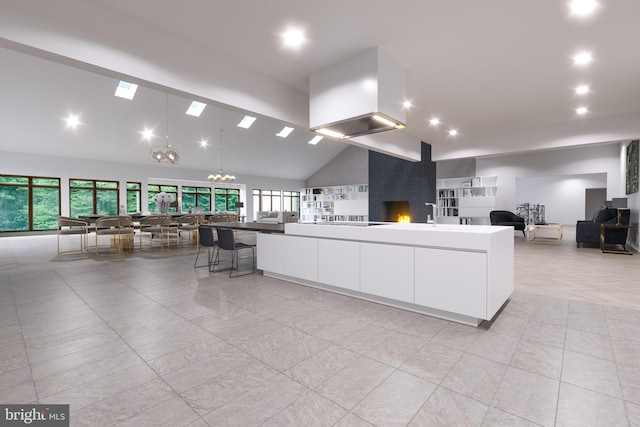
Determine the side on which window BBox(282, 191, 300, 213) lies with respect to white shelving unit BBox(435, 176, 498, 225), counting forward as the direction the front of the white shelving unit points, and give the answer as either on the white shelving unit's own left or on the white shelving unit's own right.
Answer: on the white shelving unit's own right

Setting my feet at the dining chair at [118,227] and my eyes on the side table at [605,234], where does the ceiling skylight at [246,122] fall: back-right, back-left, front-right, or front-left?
front-left

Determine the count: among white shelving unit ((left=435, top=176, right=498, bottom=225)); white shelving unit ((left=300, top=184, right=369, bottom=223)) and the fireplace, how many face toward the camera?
3

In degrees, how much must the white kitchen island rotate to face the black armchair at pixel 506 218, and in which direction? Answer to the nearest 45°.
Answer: approximately 180°

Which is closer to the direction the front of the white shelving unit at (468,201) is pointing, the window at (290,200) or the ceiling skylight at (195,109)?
the ceiling skylight

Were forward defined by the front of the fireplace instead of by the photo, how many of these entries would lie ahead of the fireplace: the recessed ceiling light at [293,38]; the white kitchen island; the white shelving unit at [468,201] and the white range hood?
3

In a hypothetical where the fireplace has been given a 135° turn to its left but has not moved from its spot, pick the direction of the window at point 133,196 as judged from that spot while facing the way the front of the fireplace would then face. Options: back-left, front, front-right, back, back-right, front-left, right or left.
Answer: back-left

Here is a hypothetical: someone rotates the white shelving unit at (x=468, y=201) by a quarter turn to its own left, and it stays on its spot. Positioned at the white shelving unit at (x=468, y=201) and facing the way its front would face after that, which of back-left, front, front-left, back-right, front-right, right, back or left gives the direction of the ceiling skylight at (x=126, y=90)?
back-right

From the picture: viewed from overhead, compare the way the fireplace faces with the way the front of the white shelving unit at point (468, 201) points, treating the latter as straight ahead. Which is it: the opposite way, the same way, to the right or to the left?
the same way

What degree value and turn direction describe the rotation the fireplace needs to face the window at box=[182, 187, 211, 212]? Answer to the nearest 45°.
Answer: approximately 90° to its right

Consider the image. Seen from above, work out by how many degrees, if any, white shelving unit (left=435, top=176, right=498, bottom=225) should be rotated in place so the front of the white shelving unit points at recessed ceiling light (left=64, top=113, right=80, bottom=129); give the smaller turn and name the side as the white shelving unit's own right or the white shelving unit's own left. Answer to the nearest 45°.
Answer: approximately 45° to the white shelving unit's own right

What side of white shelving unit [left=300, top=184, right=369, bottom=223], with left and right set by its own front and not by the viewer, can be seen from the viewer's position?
front

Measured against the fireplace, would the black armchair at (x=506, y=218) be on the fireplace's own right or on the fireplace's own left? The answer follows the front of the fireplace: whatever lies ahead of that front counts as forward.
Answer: on the fireplace's own left

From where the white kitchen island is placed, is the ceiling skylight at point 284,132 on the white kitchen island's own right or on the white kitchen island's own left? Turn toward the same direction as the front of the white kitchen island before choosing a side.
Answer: on the white kitchen island's own right

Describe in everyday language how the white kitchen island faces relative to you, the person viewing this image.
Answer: facing the viewer and to the left of the viewer

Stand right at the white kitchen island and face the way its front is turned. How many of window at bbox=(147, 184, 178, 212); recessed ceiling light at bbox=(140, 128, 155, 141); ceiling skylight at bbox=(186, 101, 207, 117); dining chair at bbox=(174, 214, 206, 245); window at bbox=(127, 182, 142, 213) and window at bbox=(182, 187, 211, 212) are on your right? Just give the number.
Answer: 6

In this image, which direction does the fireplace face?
toward the camera

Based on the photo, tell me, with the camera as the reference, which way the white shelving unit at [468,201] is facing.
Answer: facing the viewer
